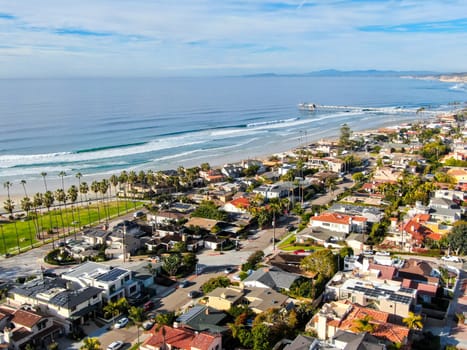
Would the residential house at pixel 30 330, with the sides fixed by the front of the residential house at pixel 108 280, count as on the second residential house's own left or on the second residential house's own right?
on the second residential house's own right

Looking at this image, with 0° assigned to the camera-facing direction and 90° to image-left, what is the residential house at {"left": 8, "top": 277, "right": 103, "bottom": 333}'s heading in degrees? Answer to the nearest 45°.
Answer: approximately 315°

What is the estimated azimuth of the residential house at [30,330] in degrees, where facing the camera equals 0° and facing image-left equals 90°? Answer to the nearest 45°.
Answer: approximately 315°

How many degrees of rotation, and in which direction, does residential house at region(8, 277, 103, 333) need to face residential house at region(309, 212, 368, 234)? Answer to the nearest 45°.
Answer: approximately 45° to its left

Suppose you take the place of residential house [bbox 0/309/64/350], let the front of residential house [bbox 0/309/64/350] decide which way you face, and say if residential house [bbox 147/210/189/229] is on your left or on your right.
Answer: on your left

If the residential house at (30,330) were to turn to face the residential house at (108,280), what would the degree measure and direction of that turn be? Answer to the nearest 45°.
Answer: approximately 90° to its left
